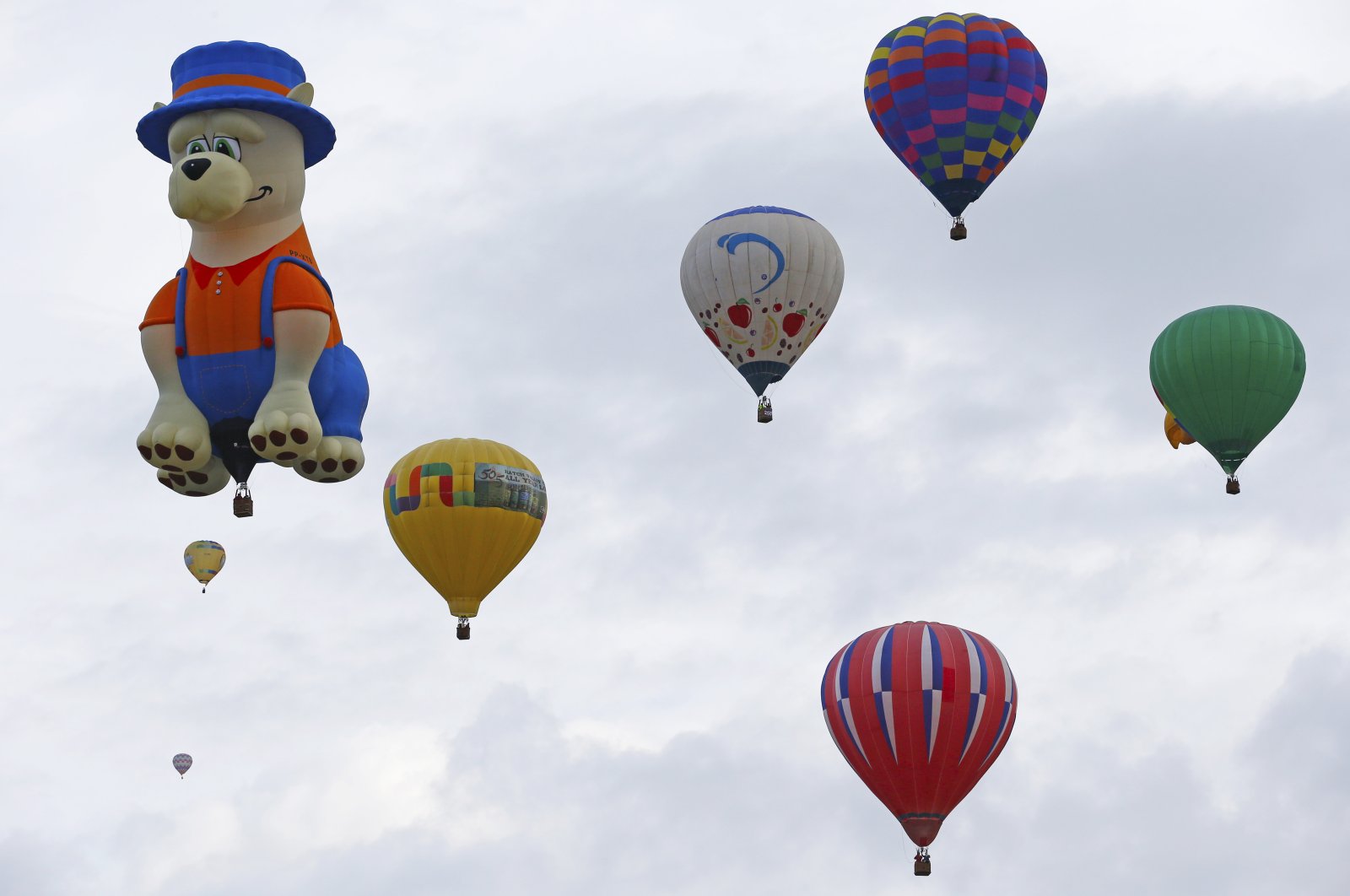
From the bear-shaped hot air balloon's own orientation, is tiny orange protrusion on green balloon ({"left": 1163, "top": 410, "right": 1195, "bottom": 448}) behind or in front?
behind

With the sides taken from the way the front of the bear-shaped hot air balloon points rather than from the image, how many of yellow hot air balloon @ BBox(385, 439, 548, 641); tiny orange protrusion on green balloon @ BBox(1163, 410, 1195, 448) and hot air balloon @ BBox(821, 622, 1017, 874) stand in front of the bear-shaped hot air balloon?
0

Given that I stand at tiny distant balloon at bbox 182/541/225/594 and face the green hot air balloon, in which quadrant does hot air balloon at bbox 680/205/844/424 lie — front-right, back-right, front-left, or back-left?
front-right

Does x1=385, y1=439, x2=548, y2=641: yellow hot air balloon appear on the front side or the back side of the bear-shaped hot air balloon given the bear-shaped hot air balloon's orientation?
on the back side

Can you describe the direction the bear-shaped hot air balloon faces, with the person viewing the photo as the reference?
facing the viewer and to the left of the viewer

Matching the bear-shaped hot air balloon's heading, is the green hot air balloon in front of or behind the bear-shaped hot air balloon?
behind

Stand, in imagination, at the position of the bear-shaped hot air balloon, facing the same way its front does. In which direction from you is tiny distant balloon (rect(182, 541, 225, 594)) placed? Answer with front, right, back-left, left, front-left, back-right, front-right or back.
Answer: back-right
